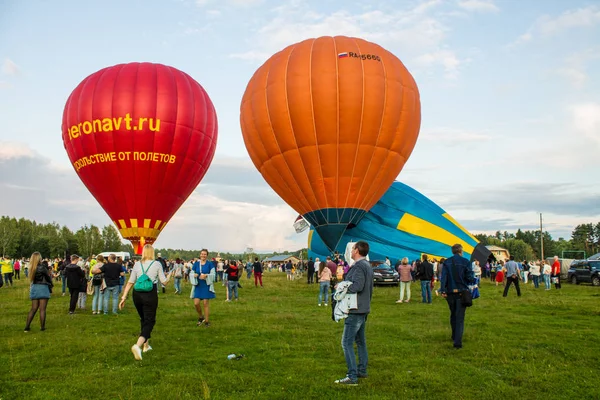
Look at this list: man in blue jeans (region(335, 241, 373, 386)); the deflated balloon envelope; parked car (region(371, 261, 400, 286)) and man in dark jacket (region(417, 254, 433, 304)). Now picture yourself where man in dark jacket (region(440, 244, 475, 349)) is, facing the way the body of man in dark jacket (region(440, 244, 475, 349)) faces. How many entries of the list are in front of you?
3

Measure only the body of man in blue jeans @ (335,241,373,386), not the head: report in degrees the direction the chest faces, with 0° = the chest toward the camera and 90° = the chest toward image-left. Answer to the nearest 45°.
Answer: approximately 90°

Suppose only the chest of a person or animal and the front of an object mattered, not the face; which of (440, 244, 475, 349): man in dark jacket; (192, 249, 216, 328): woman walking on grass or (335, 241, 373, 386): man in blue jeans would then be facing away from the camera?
the man in dark jacket

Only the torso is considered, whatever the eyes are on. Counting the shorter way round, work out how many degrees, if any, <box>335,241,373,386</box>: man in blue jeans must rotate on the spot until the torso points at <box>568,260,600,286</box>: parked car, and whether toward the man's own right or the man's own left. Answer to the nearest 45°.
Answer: approximately 135° to the man's own right

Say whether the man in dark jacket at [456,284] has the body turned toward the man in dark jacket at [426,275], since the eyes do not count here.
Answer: yes

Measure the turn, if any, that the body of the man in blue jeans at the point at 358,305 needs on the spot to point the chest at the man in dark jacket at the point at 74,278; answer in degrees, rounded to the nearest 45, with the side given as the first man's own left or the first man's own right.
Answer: approximately 45° to the first man's own right

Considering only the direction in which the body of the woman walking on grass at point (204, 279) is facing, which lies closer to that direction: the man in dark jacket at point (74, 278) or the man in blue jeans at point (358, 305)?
the man in blue jeans

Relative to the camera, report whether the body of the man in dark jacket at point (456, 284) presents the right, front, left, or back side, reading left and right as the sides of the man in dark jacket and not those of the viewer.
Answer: back

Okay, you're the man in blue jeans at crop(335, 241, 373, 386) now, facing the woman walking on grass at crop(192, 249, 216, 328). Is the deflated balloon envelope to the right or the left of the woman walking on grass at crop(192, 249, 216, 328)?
right
